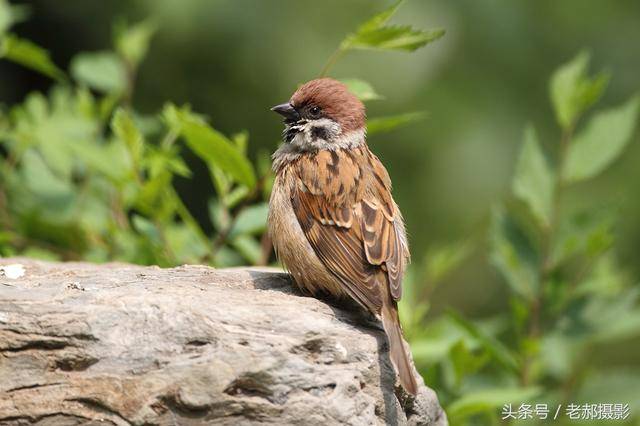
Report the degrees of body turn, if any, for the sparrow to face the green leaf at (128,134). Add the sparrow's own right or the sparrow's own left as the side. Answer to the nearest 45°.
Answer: approximately 45° to the sparrow's own left

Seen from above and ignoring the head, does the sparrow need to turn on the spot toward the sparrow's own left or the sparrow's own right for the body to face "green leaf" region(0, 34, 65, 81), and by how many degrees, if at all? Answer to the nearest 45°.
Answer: approximately 45° to the sparrow's own left

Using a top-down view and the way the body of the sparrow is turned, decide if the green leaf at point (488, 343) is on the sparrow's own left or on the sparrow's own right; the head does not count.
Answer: on the sparrow's own right

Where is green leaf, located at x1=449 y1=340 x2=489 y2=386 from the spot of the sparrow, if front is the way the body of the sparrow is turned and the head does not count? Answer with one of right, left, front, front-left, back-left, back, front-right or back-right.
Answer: right

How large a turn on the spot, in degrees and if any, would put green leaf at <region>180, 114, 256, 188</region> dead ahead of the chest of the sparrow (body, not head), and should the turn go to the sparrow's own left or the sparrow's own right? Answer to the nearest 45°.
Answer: approximately 45° to the sparrow's own right

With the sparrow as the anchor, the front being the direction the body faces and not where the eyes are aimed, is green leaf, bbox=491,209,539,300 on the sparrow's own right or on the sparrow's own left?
on the sparrow's own right

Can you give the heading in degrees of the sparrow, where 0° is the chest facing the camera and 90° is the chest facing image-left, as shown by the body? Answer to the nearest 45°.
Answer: approximately 135°
